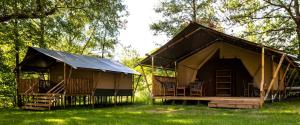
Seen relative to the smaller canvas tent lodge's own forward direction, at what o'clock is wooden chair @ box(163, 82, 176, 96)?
The wooden chair is roughly at 8 o'clock from the smaller canvas tent lodge.

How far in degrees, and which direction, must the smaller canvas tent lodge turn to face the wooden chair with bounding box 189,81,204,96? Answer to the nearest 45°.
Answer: approximately 135° to its left

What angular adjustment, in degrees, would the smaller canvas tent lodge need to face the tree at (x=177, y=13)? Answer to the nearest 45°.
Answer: approximately 180°
